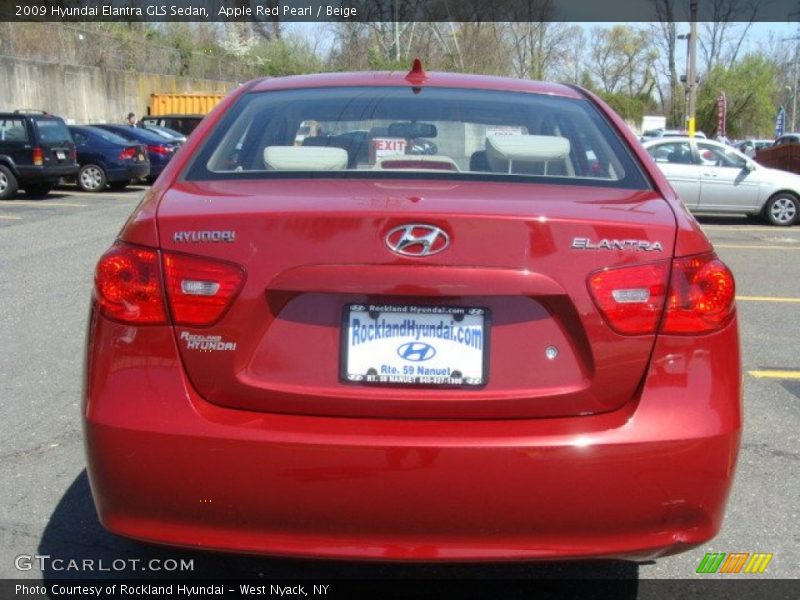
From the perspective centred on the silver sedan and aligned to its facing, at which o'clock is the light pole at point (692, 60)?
The light pole is roughly at 9 o'clock from the silver sedan.

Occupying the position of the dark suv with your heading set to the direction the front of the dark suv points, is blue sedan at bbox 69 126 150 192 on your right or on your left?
on your right

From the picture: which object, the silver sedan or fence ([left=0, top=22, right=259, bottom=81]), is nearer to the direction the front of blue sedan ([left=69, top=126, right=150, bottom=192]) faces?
the fence

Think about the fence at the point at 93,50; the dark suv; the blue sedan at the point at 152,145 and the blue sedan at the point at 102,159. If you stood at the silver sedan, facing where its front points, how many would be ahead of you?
0

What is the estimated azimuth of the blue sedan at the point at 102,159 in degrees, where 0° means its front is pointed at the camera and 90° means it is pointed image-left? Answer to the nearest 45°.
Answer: approximately 135°

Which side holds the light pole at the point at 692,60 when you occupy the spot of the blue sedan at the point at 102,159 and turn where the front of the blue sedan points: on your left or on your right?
on your right

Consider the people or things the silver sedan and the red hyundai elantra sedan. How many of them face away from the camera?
1

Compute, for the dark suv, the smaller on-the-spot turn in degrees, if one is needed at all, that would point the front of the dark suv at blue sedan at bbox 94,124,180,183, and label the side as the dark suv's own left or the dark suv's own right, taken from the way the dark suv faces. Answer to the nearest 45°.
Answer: approximately 90° to the dark suv's own right

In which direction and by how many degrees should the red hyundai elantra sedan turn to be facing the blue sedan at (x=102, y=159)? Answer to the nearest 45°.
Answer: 0° — it already faces it

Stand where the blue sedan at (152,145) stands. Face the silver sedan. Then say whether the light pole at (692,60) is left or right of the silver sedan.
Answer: left

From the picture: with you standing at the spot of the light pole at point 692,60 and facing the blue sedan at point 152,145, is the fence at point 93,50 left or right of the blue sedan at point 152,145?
right

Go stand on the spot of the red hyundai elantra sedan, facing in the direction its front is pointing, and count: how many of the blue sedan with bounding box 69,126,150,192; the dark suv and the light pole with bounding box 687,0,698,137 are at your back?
0

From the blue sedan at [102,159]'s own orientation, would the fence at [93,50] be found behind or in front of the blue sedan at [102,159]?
in front

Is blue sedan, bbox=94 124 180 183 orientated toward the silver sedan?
no

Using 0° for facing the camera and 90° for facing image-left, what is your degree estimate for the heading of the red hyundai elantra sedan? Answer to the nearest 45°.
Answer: approximately 180°

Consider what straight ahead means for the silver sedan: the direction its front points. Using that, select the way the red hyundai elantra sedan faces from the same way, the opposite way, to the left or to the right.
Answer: to the left

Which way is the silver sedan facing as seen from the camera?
to the viewer's right

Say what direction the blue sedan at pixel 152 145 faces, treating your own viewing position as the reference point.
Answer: facing away from the viewer and to the left of the viewer
